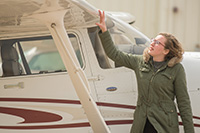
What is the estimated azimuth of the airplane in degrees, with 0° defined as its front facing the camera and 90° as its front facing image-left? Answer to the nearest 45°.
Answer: approximately 315°

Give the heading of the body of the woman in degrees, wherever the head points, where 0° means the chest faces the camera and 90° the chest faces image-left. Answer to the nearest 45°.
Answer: approximately 45°

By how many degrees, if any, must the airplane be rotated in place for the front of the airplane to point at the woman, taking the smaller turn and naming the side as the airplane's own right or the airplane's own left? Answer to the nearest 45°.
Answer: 0° — it already faces them
